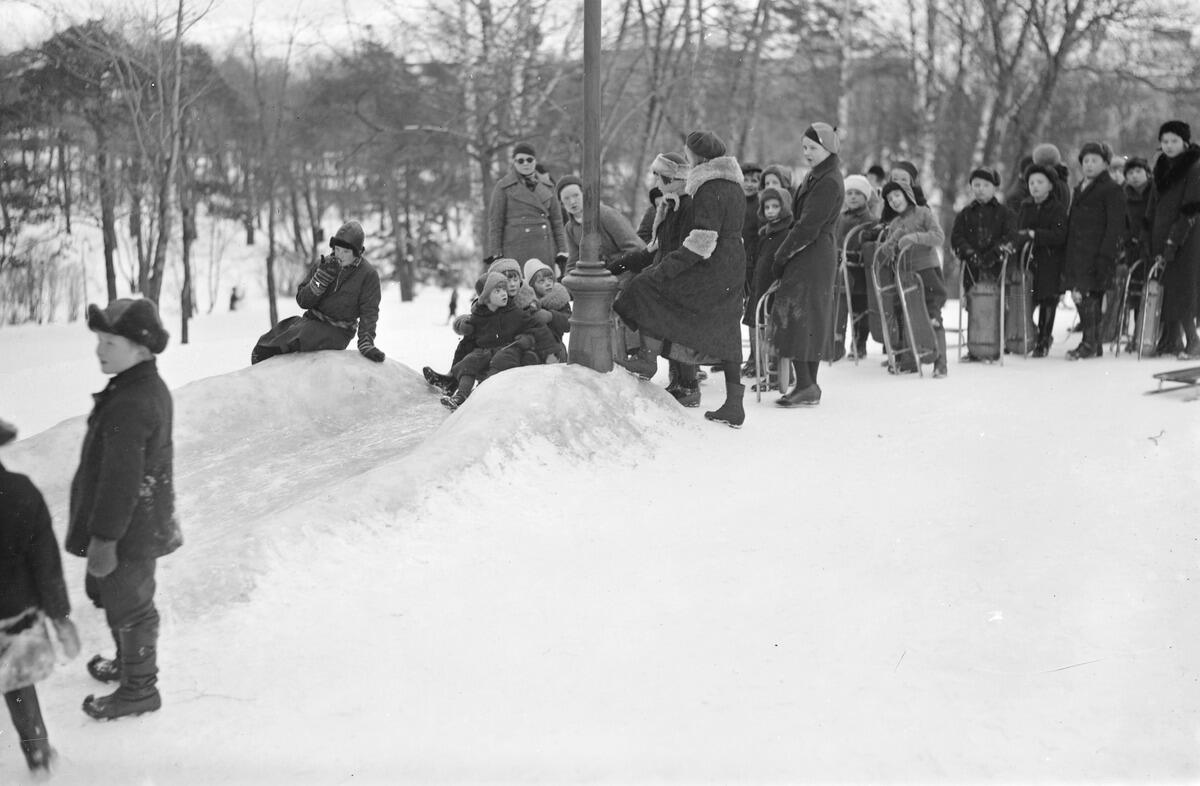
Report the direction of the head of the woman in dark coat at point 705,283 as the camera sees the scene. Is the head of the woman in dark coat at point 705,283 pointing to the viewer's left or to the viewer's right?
to the viewer's left

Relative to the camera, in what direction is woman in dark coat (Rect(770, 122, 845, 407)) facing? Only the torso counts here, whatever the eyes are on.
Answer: to the viewer's left

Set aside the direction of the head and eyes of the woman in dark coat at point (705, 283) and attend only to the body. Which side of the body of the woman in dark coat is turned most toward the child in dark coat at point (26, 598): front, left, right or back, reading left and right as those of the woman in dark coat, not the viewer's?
left

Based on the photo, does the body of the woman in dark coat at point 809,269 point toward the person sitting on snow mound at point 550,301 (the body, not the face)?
yes

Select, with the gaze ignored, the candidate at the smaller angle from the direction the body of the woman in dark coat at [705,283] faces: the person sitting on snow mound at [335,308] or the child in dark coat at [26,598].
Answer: the person sitting on snow mound

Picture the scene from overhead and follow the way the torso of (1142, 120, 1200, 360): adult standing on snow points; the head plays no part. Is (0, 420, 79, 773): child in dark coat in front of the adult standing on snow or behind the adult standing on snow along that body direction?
in front

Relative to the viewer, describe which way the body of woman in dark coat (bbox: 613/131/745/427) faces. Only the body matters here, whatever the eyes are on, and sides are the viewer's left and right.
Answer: facing to the left of the viewer

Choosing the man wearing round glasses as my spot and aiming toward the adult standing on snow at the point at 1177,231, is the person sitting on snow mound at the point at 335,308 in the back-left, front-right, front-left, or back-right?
back-right
